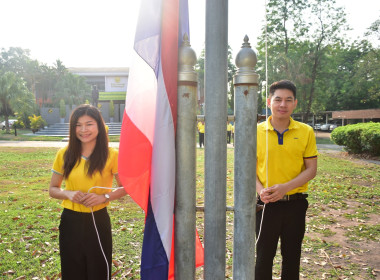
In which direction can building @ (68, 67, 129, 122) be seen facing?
toward the camera

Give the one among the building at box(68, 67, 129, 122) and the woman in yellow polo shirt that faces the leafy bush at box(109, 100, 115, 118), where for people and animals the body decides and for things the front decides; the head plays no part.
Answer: the building

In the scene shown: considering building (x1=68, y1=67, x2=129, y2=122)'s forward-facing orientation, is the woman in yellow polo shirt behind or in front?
in front

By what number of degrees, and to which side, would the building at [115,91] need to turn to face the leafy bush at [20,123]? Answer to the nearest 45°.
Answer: approximately 45° to its right

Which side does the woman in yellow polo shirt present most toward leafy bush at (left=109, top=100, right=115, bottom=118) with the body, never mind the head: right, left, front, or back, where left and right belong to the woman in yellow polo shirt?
back

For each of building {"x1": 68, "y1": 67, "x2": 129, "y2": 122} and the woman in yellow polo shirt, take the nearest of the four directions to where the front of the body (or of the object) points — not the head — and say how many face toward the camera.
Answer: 2

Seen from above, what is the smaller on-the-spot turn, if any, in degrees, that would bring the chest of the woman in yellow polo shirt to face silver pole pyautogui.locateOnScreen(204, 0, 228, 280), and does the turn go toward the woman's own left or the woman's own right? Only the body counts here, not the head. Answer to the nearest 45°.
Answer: approximately 45° to the woman's own left

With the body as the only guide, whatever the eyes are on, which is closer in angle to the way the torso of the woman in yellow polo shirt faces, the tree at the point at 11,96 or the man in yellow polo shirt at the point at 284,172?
the man in yellow polo shirt

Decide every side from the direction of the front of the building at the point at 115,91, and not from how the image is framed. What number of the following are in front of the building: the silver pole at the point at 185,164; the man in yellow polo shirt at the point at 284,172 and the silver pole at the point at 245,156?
3

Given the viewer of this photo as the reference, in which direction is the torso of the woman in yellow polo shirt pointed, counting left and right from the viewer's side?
facing the viewer

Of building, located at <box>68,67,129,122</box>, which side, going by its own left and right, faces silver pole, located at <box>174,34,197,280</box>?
front
